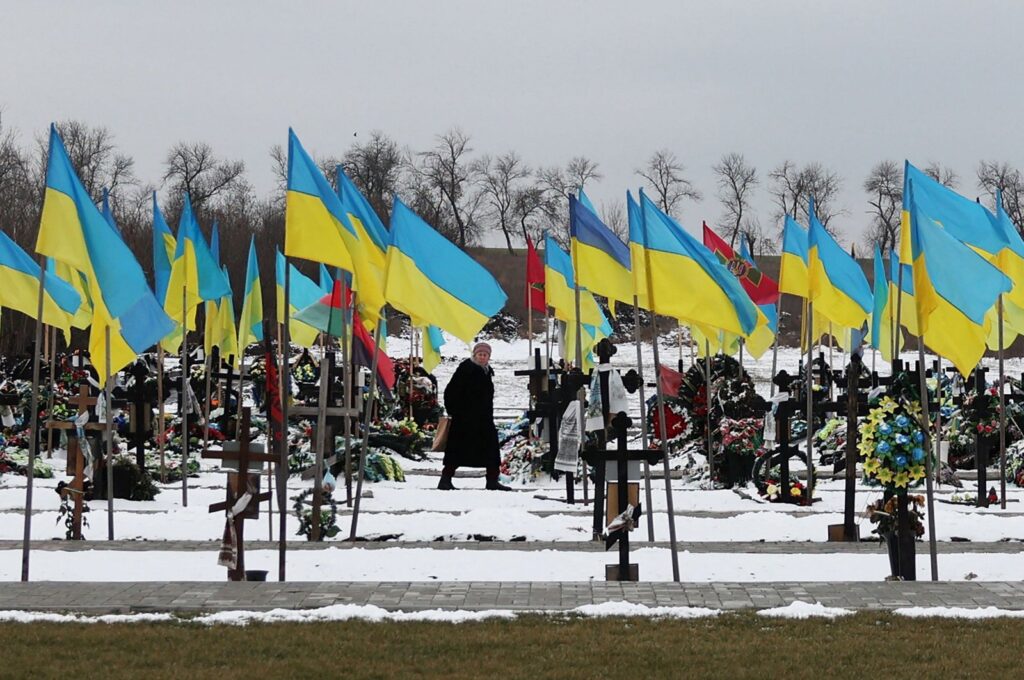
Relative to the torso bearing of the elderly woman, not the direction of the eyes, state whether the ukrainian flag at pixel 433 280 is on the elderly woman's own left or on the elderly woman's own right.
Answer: on the elderly woman's own right

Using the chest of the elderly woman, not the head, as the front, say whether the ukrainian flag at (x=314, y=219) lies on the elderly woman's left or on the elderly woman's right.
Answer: on the elderly woman's right
